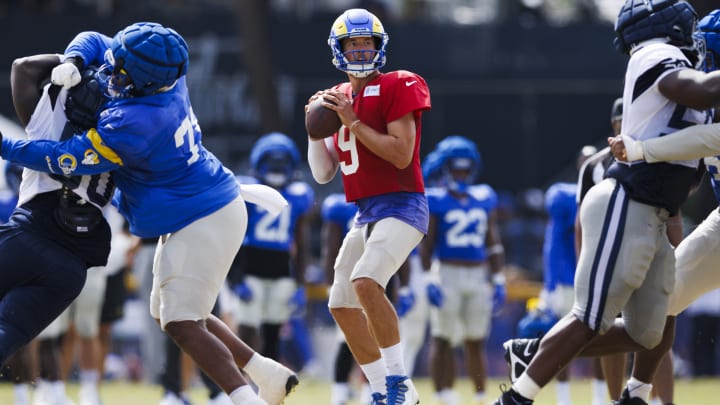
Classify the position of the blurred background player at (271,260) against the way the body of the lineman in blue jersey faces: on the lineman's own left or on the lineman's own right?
on the lineman's own right

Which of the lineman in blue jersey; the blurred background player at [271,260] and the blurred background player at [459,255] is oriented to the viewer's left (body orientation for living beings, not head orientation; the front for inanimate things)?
the lineman in blue jersey

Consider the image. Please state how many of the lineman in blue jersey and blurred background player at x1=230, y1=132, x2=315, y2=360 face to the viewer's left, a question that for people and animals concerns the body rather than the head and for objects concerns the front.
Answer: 1

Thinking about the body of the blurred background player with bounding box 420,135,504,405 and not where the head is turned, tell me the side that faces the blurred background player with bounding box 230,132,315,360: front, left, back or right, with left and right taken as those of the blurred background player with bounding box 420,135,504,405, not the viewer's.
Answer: right

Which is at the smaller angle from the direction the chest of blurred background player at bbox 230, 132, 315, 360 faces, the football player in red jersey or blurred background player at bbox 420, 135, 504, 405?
the football player in red jersey

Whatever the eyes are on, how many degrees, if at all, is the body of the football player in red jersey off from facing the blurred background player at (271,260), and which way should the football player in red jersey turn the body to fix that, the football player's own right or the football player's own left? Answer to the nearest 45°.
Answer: approximately 135° to the football player's own right

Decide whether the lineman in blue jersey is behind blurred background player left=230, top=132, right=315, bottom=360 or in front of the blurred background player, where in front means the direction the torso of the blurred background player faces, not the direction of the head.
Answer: in front

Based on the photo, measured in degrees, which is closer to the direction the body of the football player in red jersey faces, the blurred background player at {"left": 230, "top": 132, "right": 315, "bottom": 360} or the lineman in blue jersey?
the lineman in blue jersey

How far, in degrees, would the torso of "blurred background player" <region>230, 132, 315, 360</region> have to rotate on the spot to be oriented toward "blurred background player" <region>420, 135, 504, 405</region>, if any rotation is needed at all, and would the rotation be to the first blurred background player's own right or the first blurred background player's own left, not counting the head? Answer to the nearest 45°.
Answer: approximately 90° to the first blurred background player's own left

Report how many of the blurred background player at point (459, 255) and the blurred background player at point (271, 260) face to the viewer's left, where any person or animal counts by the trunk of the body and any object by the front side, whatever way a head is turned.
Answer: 0

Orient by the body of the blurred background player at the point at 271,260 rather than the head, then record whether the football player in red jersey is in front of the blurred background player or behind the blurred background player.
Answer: in front

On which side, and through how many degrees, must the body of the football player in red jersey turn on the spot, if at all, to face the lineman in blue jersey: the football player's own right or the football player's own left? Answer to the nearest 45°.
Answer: approximately 45° to the football player's own right

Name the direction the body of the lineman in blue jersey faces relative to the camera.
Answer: to the viewer's left

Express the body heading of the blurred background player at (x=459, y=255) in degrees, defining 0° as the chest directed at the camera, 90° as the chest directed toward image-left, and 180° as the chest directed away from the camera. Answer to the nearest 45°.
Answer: approximately 0°
